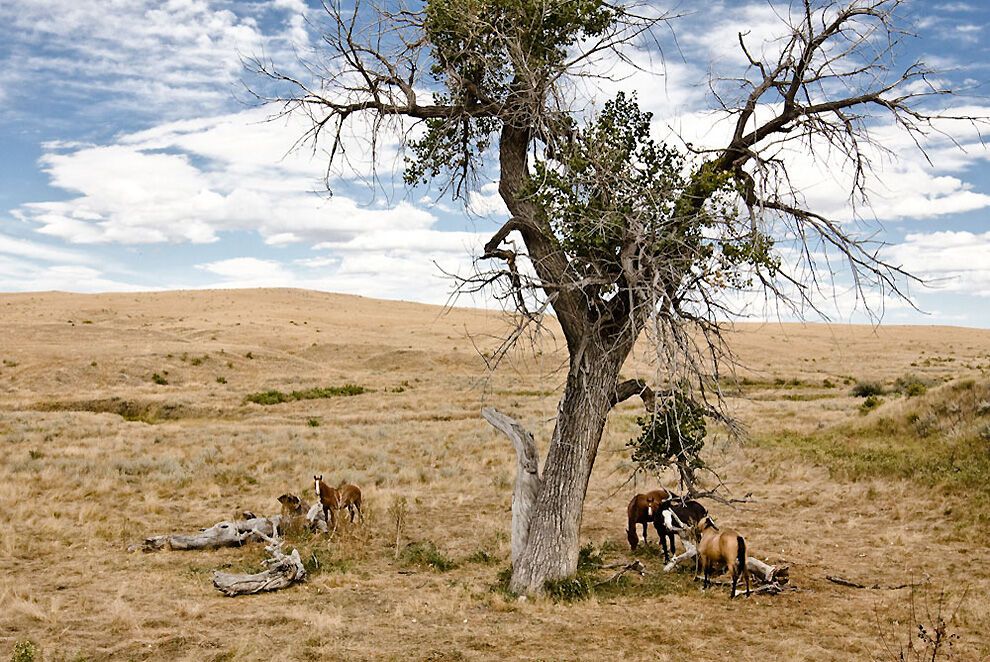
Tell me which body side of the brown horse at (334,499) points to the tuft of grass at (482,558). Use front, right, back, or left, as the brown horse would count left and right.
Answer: left

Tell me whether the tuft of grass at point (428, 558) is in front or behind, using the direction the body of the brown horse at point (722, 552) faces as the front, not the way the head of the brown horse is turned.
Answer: in front

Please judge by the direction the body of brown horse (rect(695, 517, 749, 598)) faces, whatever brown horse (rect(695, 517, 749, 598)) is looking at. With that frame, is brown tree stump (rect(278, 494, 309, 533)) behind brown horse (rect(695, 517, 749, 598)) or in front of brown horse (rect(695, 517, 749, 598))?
in front

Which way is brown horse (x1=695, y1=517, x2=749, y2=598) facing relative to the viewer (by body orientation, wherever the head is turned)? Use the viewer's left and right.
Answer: facing away from the viewer and to the left of the viewer

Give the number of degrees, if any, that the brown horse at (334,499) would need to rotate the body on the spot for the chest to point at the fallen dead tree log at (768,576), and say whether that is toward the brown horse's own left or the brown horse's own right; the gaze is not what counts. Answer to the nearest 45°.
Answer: approximately 90° to the brown horse's own left

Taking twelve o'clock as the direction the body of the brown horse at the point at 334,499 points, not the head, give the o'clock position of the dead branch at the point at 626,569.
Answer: The dead branch is roughly at 9 o'clock from the brown horse.

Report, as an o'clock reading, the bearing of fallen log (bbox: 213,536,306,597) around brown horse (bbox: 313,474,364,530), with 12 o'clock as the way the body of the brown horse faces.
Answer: The fallen log is roughly at 11 o'clock from the brown horse.

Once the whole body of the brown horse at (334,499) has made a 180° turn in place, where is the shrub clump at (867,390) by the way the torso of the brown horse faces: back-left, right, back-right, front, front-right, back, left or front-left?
front

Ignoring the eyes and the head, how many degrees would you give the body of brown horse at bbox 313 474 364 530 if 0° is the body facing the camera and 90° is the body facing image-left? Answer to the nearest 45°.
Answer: approximately 45°
